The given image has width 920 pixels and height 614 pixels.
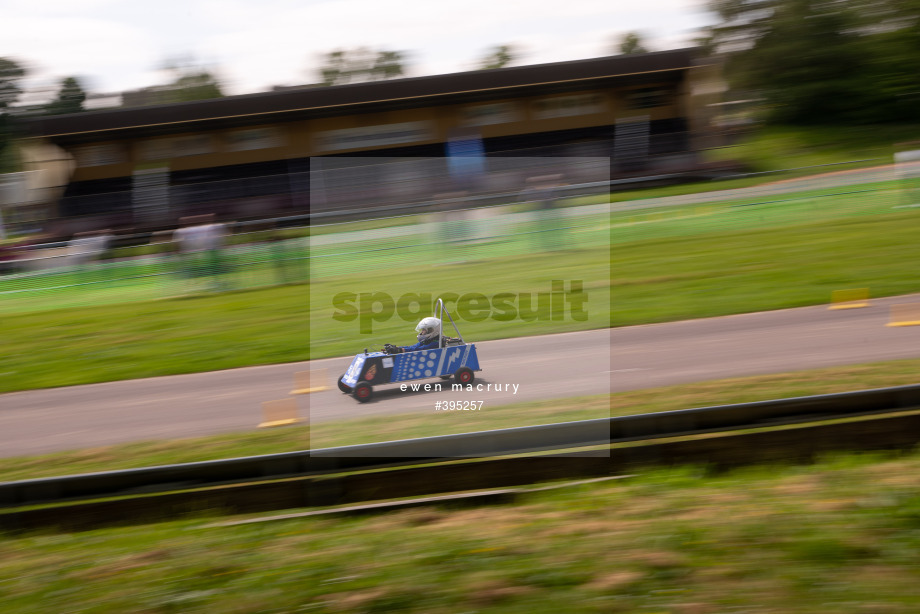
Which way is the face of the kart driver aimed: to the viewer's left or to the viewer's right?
to the viewer's left

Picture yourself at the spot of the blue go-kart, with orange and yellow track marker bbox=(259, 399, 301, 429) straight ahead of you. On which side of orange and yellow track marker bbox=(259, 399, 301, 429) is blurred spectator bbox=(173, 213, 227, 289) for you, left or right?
right

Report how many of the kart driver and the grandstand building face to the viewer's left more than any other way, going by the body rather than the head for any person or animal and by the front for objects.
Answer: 1

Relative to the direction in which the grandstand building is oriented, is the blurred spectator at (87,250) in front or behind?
in front

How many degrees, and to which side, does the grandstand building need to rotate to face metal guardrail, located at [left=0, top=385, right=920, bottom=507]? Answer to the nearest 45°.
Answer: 0° — it already faces it

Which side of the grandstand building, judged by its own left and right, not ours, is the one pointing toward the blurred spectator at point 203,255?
front

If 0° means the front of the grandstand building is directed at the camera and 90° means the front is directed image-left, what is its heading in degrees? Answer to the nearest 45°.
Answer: approximately 0°
